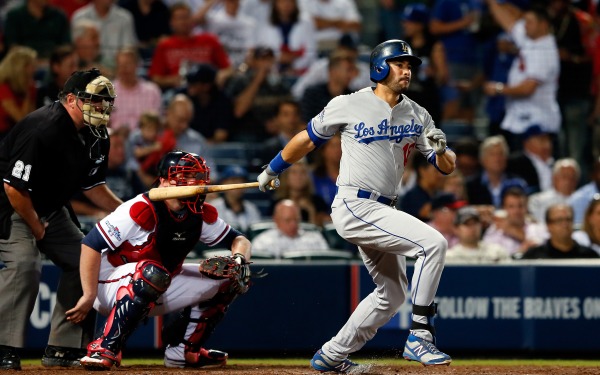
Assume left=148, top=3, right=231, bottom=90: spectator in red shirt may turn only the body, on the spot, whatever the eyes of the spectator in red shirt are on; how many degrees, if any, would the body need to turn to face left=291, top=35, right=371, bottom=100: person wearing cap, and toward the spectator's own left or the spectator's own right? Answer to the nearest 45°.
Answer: approximately 90° to the spectator's own left

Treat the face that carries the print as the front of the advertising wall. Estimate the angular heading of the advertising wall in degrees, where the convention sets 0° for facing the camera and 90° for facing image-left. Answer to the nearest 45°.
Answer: approximately 0°

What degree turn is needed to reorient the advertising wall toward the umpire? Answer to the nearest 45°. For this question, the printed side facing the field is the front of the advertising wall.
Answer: approximately 45° to its right

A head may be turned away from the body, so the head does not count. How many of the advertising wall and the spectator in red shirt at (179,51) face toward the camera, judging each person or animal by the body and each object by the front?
2

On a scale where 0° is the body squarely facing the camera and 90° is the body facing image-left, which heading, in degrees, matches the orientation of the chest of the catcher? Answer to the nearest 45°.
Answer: approximately 315°

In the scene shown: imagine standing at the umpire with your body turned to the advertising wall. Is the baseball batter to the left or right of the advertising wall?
right

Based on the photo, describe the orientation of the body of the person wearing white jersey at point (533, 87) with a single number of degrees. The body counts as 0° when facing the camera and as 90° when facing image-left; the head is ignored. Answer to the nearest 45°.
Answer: approximately 90°
